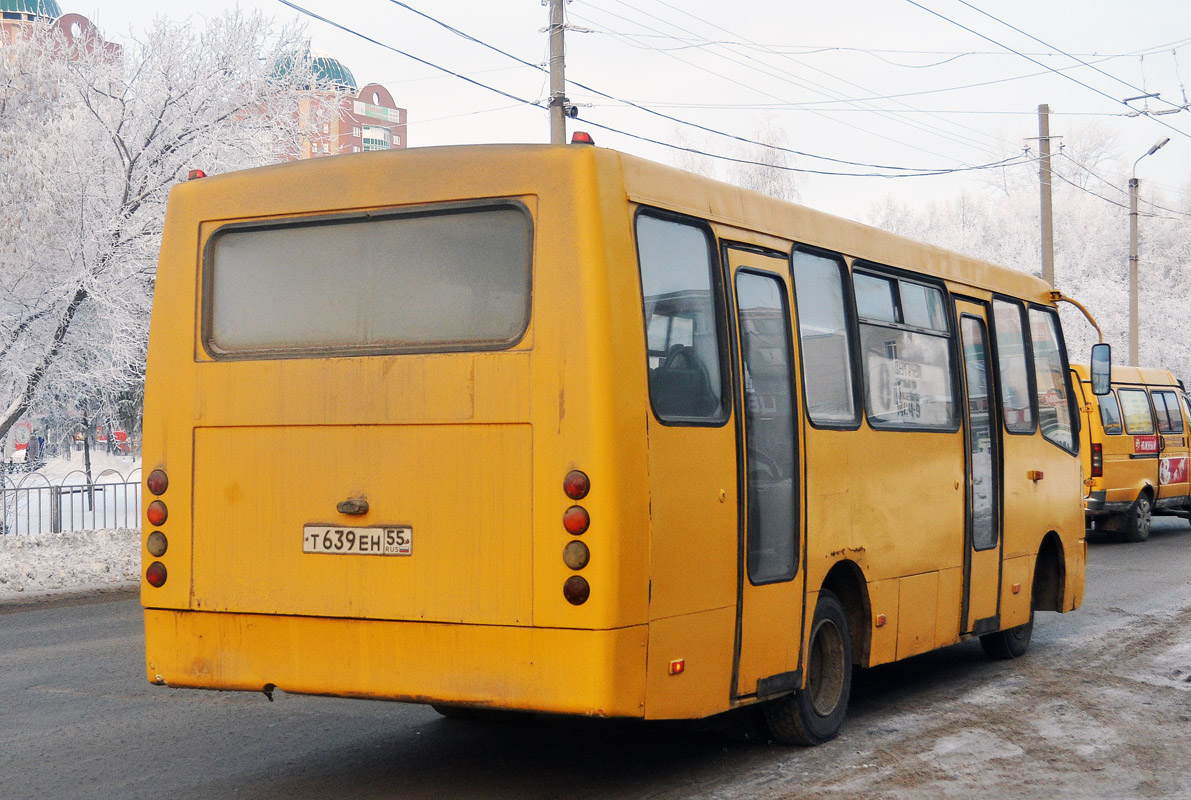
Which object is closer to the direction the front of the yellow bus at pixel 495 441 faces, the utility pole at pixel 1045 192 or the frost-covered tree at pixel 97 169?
the utility pole

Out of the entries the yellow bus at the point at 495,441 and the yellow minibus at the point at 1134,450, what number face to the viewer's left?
0

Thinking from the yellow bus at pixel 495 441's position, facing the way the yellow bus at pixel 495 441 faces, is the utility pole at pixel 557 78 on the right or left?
on its left

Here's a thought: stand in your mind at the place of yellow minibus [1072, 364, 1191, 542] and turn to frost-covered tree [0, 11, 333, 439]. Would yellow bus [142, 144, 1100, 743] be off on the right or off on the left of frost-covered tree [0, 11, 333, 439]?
left

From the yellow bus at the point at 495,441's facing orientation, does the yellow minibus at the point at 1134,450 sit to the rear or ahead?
ahead

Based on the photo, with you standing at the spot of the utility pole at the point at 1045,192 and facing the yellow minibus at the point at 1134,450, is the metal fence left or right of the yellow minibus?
right

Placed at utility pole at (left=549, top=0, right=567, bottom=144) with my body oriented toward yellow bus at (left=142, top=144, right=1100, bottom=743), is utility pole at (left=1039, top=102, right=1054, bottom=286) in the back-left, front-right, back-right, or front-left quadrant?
back-left

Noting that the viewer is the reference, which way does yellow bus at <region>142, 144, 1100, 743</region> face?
facing away from the viewer and to the right of the viewer

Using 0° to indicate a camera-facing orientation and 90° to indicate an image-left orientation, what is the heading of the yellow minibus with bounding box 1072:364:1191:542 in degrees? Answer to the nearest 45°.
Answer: approximately 225°

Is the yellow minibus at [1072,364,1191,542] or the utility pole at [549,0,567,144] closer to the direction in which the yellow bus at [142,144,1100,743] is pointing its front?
the yellow minibus

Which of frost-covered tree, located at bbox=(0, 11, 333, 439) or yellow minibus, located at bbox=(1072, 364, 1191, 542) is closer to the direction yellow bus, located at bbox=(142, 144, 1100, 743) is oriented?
the yellow minibus

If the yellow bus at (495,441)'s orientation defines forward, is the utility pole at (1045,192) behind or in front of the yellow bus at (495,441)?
in front

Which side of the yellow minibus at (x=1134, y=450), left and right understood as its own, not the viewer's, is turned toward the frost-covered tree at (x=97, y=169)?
left

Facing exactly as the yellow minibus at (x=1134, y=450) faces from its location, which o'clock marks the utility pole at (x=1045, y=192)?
The utility pole is roughly at 10 o'clock from the yellow minibus.
